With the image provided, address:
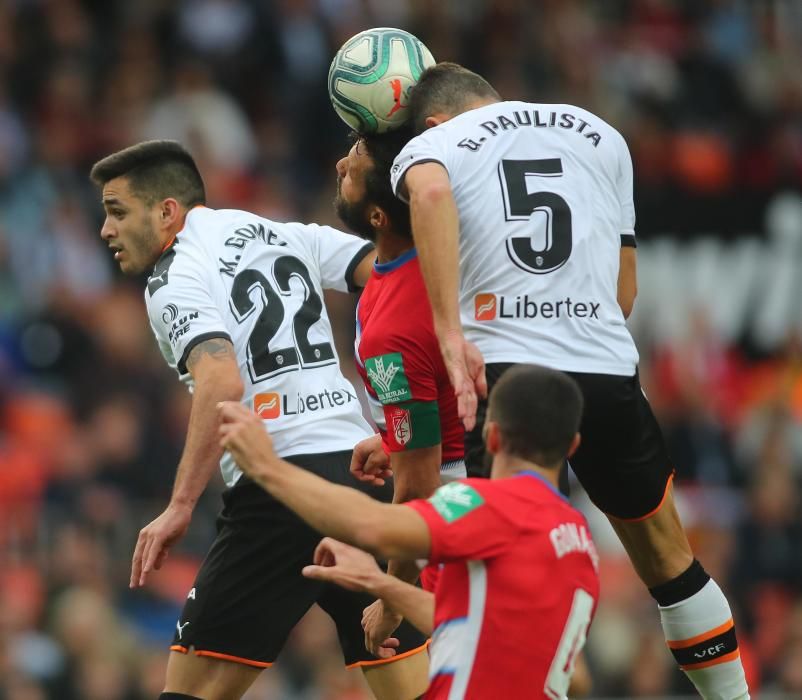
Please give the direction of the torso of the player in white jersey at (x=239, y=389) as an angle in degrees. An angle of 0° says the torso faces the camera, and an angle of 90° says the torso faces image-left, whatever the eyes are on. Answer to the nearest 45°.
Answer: approximately 135°

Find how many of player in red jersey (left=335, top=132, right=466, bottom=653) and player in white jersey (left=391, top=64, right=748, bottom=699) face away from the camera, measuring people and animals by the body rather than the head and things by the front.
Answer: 1

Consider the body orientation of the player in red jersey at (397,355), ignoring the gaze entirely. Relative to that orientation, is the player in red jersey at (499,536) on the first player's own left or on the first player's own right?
on the first player's own left

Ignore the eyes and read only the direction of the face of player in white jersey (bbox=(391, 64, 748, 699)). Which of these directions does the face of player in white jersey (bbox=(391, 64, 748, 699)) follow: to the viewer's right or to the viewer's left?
to the viewer's left

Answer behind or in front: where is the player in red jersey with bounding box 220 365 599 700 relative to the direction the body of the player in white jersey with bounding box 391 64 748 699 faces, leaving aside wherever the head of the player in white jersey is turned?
behind

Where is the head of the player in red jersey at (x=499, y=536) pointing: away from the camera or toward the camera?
away from the camera

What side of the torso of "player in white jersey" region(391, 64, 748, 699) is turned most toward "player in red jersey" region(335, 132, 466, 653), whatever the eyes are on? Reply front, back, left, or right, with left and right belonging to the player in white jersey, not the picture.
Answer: left

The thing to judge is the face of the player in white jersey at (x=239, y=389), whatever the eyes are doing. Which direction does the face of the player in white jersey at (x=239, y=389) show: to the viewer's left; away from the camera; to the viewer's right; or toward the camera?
to the viewer's left

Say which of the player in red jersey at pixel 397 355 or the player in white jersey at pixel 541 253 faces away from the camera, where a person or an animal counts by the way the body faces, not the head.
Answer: the player in white jersey

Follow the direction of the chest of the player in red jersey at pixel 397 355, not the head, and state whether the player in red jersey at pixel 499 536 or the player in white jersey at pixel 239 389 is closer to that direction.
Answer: the player in white jersey

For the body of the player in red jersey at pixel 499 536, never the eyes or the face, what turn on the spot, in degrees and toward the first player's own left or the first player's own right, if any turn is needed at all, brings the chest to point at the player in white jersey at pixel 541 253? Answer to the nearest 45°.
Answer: approximately 45° to the first player's own right

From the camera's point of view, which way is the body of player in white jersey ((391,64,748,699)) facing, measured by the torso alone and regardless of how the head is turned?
away from the camera
